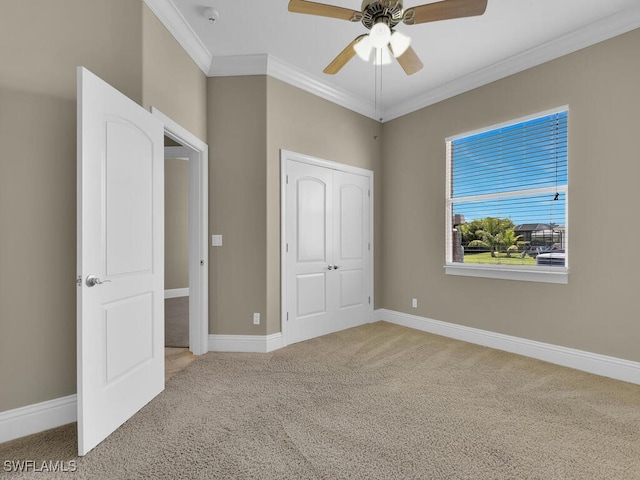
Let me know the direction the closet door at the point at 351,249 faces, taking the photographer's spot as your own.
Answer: facing the viewer and to the right of the viewer

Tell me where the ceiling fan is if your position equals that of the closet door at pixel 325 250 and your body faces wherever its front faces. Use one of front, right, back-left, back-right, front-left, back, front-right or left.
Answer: front-right

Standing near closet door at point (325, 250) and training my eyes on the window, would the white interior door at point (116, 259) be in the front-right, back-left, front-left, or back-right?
back-right

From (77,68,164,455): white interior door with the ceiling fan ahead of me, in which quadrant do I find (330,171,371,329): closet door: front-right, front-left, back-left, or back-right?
front-left

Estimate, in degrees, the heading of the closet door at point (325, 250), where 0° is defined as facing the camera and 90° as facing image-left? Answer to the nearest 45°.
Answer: approximately 315°

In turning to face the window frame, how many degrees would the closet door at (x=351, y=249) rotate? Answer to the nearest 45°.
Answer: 0° — it already faces it

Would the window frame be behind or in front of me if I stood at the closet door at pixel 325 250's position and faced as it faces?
in front

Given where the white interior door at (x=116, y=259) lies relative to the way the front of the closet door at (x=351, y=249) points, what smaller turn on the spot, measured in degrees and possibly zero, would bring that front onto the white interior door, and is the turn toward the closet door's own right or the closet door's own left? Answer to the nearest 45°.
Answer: approximately 90° to the closet door's own right

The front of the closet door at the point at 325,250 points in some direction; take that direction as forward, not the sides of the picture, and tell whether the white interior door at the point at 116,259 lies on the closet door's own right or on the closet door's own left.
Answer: on the closet door's own right

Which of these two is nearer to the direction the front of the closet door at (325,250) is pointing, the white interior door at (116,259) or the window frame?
the window frame

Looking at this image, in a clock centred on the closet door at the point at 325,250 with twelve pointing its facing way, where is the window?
The window is roughly at 11 o'clock from the closet door.

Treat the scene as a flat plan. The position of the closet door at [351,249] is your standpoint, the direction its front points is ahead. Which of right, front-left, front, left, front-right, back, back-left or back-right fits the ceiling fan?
front-right
